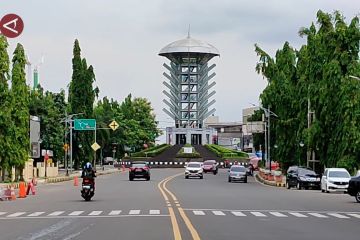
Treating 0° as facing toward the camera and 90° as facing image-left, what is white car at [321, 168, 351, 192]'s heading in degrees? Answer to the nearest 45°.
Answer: approximately 315°

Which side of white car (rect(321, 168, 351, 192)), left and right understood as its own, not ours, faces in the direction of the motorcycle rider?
right

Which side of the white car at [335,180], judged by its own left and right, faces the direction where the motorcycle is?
right
